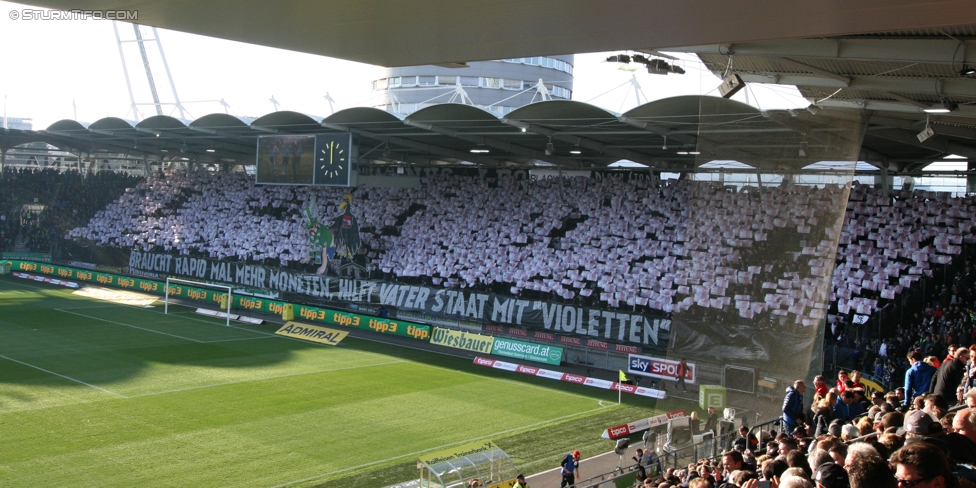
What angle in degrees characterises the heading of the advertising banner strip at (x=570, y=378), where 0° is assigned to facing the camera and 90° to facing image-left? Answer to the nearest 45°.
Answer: approximately 45°

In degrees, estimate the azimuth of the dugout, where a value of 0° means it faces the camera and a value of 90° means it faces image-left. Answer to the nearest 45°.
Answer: approximately 135°

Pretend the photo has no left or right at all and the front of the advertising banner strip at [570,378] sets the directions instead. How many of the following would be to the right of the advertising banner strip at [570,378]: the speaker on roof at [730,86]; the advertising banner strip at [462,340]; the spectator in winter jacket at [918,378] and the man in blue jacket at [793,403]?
1

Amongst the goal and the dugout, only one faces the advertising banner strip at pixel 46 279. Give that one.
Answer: the dugout

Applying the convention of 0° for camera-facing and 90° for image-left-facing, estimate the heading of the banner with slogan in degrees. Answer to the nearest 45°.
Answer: approximately 45°

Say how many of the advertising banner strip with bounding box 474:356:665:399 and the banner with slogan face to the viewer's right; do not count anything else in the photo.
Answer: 0

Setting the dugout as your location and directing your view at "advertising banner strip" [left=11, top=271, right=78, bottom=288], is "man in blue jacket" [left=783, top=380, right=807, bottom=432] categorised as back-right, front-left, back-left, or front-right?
back-right

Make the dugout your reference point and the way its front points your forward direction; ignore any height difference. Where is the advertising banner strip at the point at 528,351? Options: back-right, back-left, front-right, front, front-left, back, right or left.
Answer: front-right

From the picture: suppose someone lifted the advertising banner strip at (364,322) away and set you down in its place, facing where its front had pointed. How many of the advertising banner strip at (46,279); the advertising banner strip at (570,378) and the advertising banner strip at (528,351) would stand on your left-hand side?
2

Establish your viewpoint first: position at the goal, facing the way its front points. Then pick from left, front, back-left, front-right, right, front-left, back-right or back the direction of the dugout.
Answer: front-left

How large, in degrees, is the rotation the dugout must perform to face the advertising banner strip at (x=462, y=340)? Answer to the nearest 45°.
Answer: approximately 45° to its right

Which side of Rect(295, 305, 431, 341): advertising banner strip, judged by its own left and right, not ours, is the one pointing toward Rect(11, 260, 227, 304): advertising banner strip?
right

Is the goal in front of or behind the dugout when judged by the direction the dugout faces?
in front
